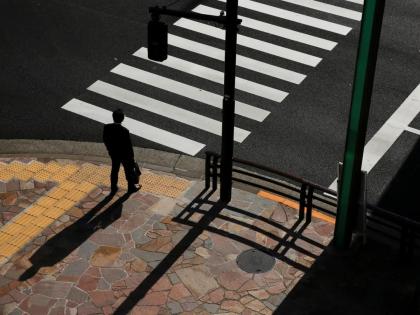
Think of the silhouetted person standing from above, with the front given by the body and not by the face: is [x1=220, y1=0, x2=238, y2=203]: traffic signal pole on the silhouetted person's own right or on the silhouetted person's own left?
on the silhouetted person's own right

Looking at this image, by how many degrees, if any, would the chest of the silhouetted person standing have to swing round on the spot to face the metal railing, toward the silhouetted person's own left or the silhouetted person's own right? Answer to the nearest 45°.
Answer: approximately 45° to the silhouetted person's own right

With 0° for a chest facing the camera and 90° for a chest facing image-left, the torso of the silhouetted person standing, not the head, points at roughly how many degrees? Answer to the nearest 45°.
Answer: approximately 225°

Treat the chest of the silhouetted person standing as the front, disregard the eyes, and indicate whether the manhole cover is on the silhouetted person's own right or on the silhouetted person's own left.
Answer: on the silhouetted person's own right

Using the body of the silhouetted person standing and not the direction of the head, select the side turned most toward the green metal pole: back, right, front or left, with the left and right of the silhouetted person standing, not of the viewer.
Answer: right
